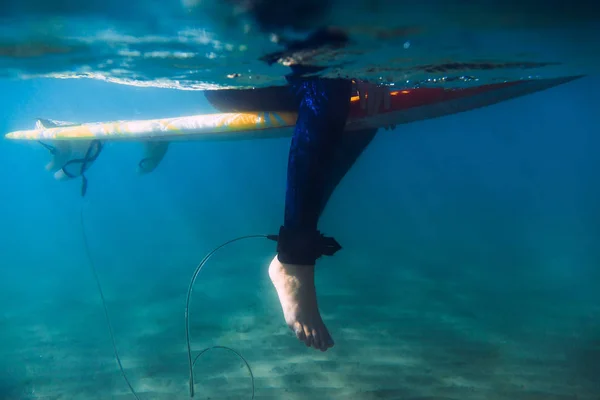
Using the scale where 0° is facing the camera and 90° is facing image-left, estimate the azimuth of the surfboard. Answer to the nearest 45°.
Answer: approximately 270°
